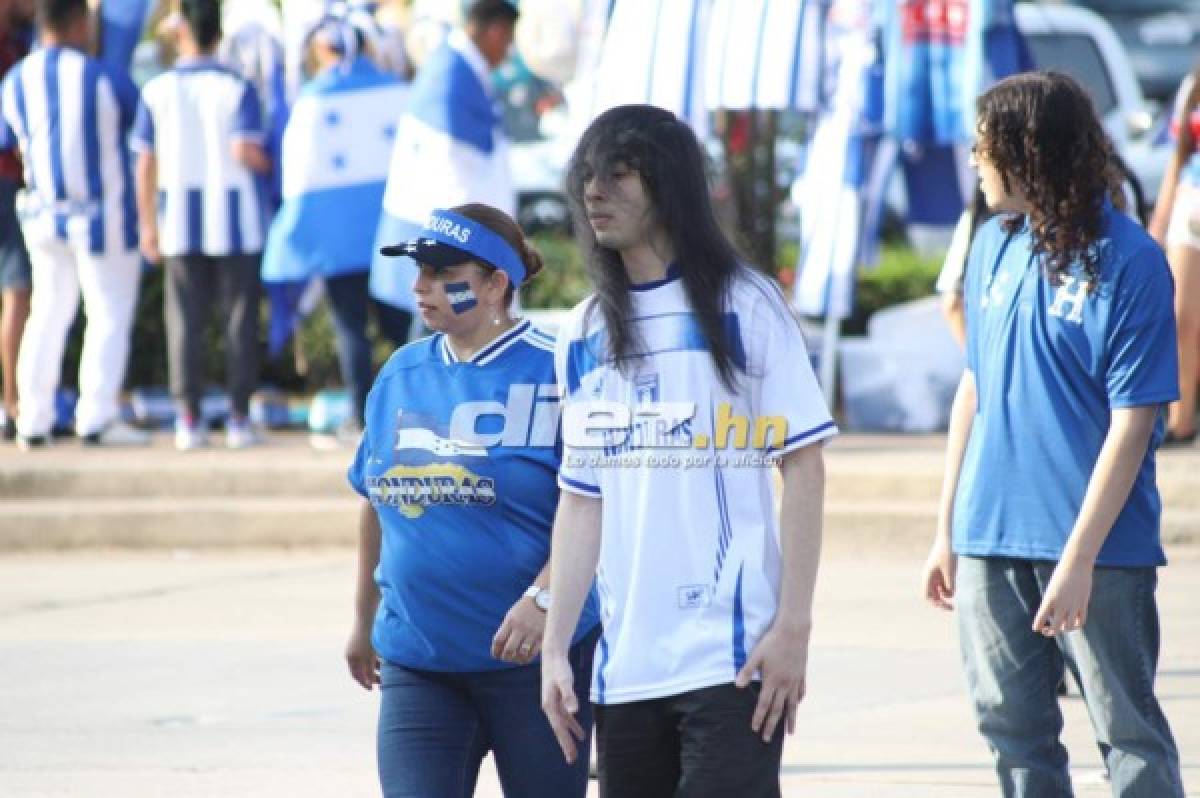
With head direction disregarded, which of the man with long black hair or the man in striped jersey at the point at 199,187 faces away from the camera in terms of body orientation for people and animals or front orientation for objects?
the man in striped jersey

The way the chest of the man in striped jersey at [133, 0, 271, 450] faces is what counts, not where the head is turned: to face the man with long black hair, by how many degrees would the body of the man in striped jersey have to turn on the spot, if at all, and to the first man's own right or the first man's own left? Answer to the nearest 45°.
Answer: approximately 180°

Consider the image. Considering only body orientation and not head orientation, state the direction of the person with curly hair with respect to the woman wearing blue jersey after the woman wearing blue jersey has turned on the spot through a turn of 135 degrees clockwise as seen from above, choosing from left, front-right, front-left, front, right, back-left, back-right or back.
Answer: right

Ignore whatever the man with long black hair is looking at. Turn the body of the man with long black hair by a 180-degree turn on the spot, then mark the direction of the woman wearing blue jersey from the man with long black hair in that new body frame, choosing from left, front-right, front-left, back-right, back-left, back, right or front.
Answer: left

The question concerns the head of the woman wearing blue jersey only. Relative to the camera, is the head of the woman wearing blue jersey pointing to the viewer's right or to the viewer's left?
to the viewer's left

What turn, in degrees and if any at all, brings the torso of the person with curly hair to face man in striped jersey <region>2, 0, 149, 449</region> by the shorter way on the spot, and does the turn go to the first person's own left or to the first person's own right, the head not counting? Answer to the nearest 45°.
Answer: approximately 90° to the first person's own right

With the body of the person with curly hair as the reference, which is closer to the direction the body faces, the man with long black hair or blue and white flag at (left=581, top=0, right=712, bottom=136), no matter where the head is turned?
the man with long black hair

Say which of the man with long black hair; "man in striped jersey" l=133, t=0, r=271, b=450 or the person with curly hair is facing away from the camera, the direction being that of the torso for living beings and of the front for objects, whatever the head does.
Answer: the man in striped jersey

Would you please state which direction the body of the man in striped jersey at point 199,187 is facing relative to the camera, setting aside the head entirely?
away from the camera

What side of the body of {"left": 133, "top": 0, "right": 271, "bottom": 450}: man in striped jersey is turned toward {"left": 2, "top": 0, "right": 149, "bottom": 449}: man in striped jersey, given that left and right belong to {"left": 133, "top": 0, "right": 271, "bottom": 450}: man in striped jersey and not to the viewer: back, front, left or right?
left

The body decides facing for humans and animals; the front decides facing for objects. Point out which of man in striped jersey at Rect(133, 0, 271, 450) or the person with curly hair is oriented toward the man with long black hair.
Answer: the person with curly hair

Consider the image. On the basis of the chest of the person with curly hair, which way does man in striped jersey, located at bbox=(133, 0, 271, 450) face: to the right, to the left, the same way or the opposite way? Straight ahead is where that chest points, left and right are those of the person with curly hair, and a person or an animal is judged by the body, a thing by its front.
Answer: to the right

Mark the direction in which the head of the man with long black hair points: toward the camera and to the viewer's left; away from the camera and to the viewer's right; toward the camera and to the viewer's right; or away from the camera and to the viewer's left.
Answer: toward the camera and to the viewer's left
